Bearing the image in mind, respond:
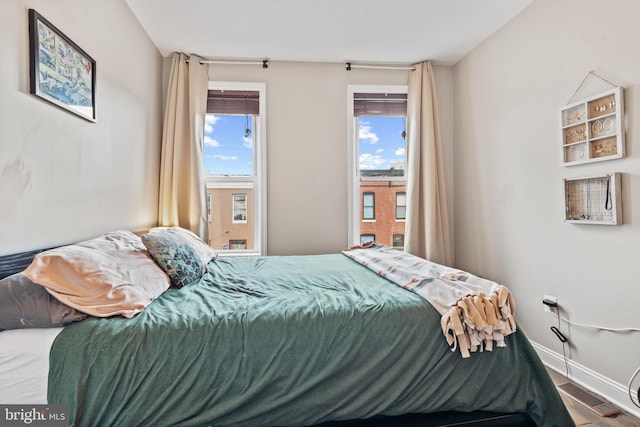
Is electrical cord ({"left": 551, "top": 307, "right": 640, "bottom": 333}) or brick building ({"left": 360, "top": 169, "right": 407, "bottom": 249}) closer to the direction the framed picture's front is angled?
the electrical cord

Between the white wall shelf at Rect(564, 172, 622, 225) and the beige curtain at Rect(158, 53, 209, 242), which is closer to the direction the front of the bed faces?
the white wall shelf

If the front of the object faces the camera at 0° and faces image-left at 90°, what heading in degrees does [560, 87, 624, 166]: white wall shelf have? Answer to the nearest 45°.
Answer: approximately 45°

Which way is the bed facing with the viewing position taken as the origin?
facing to the right of the viewer

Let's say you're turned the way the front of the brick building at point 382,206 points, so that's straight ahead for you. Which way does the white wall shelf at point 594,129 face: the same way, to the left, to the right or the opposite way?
to the right

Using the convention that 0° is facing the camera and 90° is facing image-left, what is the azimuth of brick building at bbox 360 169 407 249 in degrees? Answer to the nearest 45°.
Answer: approximately 0°

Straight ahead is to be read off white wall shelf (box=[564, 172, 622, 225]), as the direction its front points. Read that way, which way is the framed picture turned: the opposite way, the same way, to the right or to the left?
the opposite way

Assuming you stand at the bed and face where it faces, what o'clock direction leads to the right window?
The right window is roughly at 10 o'clock from the bed.

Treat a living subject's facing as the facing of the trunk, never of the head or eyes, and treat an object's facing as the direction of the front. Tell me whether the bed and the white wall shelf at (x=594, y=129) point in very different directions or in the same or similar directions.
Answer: very different directions

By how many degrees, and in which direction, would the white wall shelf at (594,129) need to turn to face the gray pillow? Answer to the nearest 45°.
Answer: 0° — it already faces it

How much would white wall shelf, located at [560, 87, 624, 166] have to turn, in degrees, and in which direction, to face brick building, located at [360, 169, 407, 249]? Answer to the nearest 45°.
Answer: approximately 45° to its right
